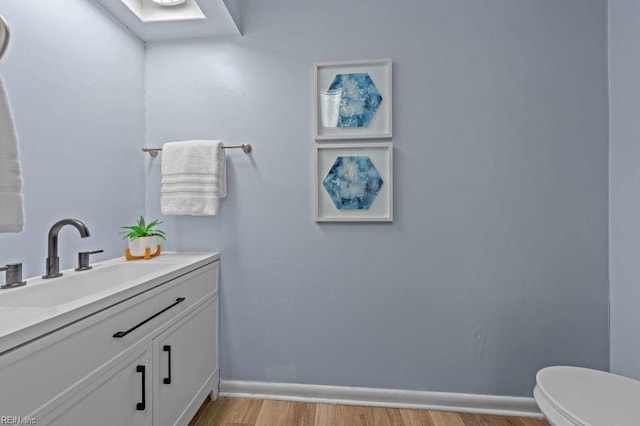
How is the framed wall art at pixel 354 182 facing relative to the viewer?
toward the camera

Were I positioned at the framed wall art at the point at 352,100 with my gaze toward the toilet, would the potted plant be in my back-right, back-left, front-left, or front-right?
back-right

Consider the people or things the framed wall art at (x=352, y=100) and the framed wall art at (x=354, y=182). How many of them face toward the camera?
2

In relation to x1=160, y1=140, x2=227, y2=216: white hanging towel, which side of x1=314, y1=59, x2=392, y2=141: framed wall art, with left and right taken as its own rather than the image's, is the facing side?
right

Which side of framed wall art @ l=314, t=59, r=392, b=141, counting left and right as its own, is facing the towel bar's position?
right

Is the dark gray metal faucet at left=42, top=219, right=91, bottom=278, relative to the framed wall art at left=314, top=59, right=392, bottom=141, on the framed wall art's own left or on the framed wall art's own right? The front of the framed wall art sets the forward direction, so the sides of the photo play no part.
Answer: on the framed wall art's own right

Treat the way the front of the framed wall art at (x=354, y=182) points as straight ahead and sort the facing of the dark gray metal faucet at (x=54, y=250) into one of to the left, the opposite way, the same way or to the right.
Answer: to the left

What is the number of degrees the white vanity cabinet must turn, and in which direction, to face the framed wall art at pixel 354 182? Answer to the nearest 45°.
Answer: approximately 45° to its left

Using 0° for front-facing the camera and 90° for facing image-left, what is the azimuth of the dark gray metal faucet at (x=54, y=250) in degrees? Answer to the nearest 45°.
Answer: approximately 315°

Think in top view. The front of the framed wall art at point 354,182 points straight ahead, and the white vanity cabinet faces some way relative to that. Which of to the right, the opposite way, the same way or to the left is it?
to the left

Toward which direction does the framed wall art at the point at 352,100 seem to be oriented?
toward the camera

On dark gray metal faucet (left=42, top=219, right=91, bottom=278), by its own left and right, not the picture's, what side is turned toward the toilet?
front

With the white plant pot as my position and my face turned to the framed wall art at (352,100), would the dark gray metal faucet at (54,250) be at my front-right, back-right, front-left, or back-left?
back-right
